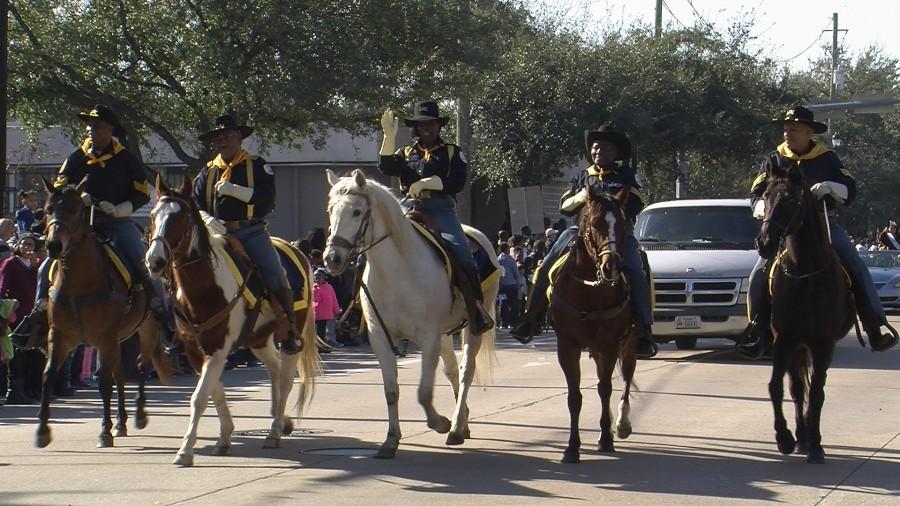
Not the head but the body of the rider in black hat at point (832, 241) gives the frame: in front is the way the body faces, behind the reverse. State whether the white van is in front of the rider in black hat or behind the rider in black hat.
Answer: behind

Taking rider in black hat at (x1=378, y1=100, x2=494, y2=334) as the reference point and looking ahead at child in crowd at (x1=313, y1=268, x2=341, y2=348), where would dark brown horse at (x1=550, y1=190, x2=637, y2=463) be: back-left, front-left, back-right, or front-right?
back-right

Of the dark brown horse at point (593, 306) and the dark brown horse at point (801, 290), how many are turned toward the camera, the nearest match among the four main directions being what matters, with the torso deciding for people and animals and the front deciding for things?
2

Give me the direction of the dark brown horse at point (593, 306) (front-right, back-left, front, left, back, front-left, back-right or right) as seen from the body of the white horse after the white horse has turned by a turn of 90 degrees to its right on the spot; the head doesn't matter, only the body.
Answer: back-right

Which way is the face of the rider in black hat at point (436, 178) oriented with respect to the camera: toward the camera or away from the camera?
toward the camera

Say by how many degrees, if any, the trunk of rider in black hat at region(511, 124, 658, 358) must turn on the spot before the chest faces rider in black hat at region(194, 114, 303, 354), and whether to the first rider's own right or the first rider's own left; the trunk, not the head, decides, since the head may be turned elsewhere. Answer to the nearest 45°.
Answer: approximately 90° to the first rider's own right

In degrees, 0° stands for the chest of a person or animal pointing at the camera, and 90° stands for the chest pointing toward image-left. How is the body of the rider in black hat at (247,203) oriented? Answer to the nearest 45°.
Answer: approximately 45°

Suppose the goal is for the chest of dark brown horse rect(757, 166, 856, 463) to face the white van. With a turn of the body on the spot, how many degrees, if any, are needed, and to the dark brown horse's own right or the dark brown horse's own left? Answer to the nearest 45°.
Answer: approximately 180°

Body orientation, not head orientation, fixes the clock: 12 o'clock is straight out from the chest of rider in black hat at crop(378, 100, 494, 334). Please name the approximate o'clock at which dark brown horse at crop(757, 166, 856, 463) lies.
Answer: The dark brown horse is roughly at 8 o'clock from the rider in black hat.

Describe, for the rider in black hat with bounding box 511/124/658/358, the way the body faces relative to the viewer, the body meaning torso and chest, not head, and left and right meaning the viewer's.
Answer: facing the viewer

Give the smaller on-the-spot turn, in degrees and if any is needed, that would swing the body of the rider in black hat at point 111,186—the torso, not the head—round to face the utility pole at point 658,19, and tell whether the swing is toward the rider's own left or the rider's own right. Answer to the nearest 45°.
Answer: approximately 180°

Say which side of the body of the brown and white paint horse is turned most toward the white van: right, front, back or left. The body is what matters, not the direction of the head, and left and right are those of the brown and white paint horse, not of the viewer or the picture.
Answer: back

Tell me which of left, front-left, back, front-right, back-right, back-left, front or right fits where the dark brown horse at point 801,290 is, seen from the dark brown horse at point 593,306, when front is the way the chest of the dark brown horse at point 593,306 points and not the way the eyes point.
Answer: left

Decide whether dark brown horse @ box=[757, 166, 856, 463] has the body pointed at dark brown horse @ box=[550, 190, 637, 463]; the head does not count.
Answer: no

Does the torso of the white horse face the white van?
no

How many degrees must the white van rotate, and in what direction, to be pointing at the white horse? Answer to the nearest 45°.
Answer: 0° — it already faces it

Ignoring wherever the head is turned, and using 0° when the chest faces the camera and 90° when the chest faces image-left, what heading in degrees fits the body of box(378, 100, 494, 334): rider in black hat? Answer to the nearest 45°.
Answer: approximately 45°

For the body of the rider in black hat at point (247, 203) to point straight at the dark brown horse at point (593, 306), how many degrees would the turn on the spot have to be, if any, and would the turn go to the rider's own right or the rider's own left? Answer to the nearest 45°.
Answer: approximately 90° to the rider's own left

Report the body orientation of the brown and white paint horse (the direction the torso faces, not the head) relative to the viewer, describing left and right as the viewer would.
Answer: facing the viewer and to the left of the viewer
